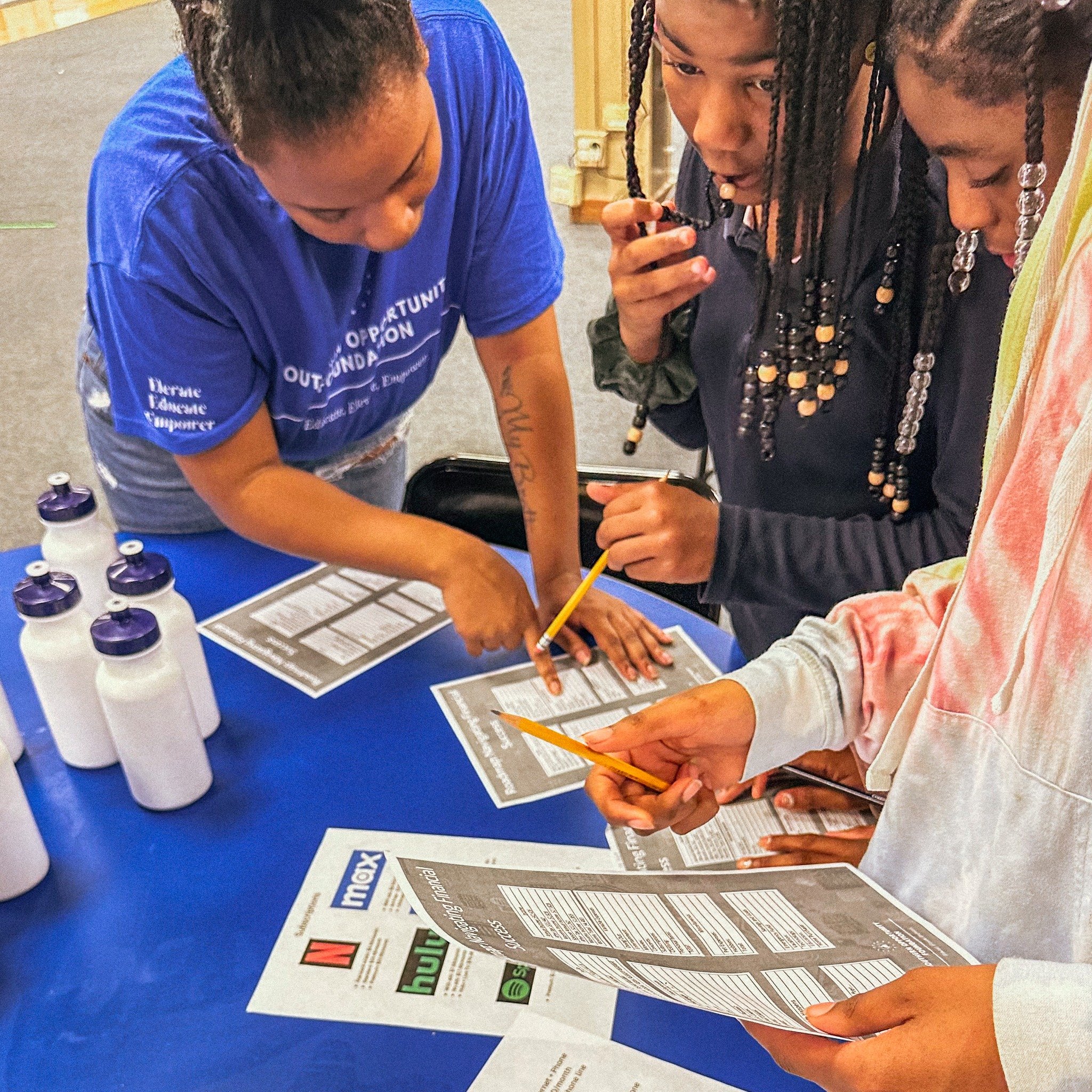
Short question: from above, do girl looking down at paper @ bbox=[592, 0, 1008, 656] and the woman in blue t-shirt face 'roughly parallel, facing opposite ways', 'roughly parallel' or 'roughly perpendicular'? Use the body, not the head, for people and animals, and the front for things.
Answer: roughly perpendicular

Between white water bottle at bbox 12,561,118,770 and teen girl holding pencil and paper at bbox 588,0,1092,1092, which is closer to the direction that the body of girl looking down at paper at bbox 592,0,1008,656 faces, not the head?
the white water bottle

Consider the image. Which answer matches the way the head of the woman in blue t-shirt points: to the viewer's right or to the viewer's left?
to the viewer's right

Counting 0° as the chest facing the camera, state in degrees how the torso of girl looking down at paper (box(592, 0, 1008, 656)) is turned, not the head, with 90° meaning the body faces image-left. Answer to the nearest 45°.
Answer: approximately 45°

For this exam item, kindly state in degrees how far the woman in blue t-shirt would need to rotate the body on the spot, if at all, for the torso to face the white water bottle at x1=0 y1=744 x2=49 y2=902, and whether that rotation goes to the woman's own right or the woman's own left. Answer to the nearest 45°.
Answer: approximately 90° to the woman's own right

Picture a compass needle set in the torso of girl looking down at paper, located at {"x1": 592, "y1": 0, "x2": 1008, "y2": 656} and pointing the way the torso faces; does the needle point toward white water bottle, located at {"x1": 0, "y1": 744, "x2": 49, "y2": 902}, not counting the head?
yes
